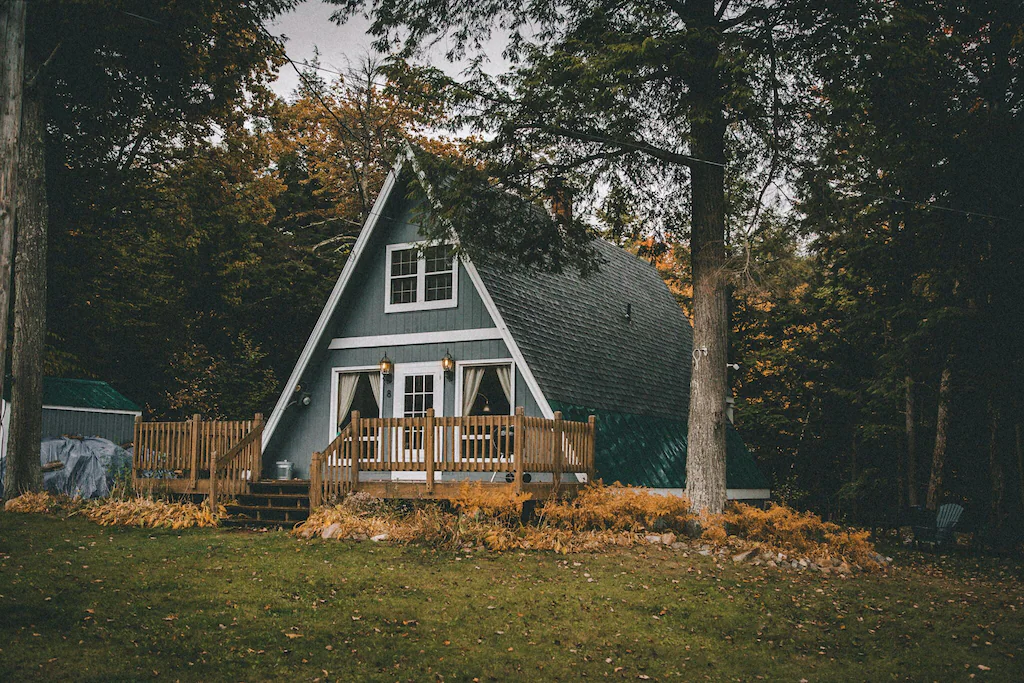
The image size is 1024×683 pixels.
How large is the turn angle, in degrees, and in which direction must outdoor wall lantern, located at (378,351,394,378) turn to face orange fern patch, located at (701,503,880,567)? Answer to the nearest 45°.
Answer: approximately 90° to its left

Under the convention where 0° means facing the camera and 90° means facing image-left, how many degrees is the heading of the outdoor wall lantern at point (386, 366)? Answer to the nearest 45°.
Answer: approximately 45°

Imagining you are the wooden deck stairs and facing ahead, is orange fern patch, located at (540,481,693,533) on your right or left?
on your left

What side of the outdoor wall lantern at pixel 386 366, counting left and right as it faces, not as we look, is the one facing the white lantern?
right

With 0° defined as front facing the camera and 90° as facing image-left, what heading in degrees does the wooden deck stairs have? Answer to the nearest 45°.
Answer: approximately 45°

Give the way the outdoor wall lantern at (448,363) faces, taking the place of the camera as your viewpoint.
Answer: facing the viewer and to the left of the viewer

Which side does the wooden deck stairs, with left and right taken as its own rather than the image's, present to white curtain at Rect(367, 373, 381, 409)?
back

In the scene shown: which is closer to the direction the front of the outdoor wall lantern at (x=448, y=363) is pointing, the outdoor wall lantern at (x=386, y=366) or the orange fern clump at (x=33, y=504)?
the orange fern clump

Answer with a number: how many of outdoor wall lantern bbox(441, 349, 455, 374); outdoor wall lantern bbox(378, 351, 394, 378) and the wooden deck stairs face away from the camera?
0

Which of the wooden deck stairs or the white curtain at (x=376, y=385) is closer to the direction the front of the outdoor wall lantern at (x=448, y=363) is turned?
the wooden deck stairs

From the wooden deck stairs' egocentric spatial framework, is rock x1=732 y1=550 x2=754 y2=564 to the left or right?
on its left

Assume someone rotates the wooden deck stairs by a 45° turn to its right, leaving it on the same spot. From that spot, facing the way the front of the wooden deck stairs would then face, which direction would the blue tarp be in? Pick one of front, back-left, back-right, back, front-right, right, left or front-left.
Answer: front-right

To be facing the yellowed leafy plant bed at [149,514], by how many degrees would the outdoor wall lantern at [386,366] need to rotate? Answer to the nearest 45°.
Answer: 0° — it already faces it

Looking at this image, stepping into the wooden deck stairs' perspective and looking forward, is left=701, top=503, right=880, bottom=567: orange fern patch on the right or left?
on its left
